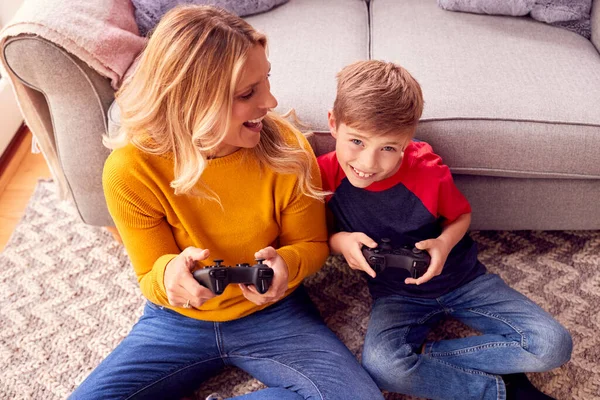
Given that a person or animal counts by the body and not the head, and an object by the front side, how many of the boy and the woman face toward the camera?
2

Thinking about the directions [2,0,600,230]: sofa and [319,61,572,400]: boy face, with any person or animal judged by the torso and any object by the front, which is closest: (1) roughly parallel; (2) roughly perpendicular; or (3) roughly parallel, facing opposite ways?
roughly parallel

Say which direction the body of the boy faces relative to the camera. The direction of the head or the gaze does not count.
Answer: toward the camera

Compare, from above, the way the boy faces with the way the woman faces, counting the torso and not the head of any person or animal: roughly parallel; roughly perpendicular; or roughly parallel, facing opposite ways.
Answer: roughly parallel

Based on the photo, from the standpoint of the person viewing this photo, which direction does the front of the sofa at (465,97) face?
facing the viewer

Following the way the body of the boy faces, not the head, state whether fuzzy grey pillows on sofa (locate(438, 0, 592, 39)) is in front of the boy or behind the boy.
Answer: behind

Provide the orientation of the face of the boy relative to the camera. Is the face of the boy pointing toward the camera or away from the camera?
toward the camera

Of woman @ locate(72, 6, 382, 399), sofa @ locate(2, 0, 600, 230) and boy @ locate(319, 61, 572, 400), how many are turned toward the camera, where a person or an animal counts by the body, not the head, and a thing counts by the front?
3
